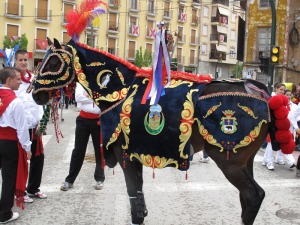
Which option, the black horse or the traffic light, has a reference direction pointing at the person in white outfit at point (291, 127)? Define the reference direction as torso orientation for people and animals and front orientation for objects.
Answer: the traffic light

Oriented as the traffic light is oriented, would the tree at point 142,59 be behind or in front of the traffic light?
behind

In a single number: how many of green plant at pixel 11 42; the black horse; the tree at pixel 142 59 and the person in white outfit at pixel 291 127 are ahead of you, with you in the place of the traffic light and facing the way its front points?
2

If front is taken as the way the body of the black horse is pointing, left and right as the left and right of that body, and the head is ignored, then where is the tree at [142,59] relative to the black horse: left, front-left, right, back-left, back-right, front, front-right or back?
right

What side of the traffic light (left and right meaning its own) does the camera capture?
front

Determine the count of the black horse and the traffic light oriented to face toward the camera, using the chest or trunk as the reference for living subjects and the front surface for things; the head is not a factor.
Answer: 1

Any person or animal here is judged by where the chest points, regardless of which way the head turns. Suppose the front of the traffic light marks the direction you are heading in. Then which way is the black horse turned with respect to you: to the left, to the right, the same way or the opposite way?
to the right

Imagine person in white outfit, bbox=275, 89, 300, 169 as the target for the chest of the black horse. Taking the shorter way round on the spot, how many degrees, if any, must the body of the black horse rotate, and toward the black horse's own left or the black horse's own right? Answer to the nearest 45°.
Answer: approximately 135° to the black horse's own right

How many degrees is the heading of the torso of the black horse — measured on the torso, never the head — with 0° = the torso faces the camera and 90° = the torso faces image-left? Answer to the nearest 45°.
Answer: approximately 90°

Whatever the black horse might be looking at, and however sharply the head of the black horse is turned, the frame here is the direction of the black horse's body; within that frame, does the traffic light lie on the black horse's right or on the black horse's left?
on the black horse's right

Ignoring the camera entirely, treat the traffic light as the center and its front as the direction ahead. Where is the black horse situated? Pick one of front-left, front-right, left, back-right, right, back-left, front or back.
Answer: front

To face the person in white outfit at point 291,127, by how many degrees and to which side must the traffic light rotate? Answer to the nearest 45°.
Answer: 0° — it already faces them
